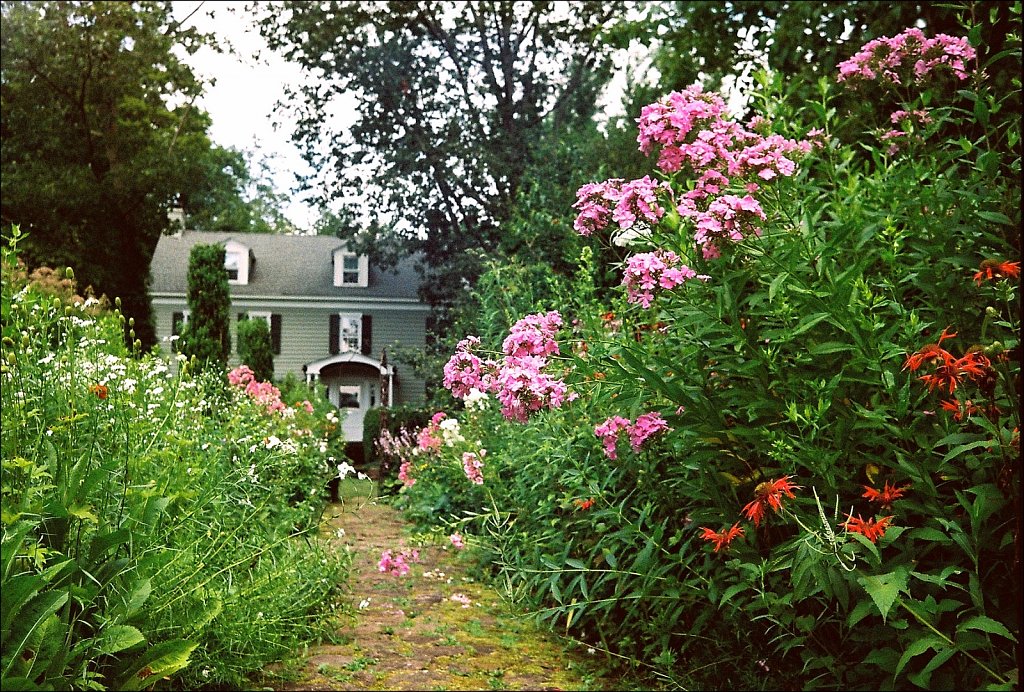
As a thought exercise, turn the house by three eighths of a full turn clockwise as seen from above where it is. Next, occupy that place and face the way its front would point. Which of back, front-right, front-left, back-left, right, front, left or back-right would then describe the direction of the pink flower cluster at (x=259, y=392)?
back-left

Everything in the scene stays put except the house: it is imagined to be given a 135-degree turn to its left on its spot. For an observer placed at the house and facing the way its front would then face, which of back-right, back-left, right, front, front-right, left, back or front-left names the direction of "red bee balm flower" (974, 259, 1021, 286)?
back-right

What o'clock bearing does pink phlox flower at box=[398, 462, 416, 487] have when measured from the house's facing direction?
The pink phlox flower is roughly at 12 o'clock from the house.

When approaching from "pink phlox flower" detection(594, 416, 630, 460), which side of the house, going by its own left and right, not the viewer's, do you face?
front

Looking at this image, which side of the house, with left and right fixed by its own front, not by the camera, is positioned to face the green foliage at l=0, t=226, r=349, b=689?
front

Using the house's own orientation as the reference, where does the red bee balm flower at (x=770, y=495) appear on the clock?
The red bee balm flower is roughly at 12 o'clock from the house.

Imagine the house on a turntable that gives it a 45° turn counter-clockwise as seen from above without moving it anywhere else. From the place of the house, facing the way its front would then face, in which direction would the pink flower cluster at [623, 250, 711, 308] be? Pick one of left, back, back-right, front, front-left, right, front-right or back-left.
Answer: front-right

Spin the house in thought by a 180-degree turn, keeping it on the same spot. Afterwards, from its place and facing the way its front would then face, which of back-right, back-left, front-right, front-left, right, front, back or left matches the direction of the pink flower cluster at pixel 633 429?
back

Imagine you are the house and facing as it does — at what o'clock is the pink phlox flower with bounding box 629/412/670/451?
The pink phlox flower is roughly at 12 o'clock from the house.

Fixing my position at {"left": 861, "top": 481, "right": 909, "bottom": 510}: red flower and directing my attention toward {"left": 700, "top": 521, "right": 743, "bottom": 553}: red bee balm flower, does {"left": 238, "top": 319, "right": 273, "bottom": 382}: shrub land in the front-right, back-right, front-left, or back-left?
front-right

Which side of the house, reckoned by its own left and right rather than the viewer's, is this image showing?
front

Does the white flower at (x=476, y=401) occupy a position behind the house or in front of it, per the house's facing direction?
in front

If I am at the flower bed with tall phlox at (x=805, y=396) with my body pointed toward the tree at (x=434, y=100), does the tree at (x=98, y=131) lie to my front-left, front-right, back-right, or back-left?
front-left
